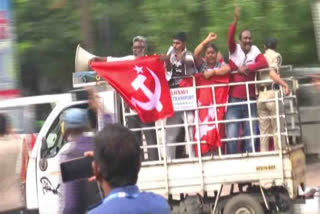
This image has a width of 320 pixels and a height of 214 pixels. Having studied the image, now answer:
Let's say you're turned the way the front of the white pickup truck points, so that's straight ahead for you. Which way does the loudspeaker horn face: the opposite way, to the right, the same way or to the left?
the same way

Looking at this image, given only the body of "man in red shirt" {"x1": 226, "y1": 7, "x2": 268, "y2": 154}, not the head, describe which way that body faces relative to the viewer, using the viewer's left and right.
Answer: facing the viewer

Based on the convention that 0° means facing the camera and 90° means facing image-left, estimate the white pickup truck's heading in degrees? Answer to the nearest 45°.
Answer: approximately 90°

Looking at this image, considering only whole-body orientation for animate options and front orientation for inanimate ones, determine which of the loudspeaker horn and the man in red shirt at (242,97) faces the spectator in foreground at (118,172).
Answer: the man in red shirt

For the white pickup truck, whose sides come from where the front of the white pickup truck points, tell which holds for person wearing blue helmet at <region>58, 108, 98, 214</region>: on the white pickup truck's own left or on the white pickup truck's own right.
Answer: on the white pickup truck's own left

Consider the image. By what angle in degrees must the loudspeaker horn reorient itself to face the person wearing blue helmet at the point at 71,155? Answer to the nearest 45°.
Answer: approximately 90° to its left

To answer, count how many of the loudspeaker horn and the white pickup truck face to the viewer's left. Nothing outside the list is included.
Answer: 2

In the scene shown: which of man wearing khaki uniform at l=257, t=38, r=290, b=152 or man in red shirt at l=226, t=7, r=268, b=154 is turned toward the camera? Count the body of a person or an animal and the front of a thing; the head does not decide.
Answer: the man in red shirt

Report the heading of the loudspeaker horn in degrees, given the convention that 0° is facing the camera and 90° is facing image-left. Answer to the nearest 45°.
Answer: approximately 90°
